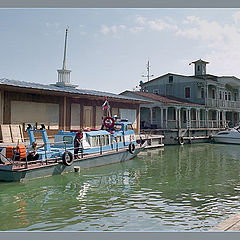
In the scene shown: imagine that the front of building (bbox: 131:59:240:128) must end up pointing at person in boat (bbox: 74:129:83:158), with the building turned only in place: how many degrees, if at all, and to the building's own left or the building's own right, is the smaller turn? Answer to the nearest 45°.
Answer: approximately 45° to the building's own right

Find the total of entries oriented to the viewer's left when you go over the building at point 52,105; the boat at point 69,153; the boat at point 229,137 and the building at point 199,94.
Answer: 1

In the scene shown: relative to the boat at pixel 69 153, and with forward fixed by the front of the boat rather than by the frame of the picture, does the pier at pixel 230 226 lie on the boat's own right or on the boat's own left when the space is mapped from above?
on the boat's own right

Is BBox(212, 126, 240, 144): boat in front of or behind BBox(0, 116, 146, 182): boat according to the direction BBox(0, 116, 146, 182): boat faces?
in front

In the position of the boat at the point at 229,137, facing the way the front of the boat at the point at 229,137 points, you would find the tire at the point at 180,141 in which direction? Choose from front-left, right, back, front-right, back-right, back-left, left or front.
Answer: front-left

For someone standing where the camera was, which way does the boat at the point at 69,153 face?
facing away from the viewer and to the right of the viewer

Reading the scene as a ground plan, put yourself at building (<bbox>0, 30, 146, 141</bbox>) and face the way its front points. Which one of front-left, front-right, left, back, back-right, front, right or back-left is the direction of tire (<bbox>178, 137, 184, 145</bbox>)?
left

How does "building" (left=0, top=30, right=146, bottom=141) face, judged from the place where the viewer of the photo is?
facing the viewer and to the right of the viewer

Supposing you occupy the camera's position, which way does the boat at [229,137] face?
facing to the left of the viewer

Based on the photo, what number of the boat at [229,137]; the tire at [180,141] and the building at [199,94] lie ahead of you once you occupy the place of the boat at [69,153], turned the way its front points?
3
